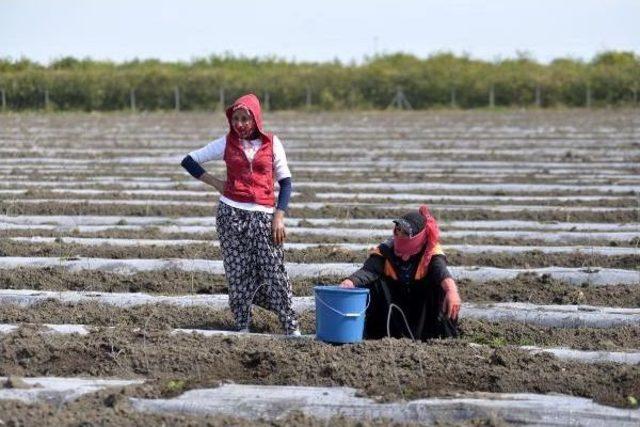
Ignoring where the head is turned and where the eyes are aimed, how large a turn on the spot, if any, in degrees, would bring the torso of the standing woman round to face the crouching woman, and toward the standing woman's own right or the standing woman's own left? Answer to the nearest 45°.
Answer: approximately 90° to the standing woman's own left

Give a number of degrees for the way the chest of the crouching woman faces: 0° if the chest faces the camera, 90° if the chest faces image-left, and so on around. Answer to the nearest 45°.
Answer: approximately 0°

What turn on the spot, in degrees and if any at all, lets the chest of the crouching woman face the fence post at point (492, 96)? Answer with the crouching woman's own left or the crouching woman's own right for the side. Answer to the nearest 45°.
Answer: approximately 180°

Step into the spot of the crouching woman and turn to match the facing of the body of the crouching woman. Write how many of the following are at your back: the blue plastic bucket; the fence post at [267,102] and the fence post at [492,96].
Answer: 2

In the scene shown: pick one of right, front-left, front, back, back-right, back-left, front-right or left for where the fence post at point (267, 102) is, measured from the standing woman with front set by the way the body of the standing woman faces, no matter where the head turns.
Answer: back

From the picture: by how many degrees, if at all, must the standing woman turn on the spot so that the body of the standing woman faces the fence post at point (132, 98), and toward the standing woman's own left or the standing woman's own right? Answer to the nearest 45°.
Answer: approximately 180°

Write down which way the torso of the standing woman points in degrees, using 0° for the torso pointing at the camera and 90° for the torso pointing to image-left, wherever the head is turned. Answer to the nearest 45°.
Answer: approximately 0°

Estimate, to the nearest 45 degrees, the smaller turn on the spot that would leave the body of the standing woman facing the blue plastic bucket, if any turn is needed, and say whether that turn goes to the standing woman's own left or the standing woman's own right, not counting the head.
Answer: approximately 45° to the standing woman's own left

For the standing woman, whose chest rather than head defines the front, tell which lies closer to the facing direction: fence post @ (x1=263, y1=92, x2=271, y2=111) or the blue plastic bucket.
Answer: the blue plastic bucket
